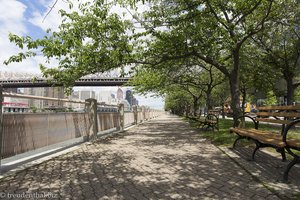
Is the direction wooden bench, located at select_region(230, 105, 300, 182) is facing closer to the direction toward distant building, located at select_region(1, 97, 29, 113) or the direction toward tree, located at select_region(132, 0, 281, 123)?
the distant building

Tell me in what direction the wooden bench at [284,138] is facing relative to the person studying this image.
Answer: facing the viewer and to the left of the viewer

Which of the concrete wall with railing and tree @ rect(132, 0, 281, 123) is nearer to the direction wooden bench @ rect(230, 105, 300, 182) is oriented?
the concrete wall with railing

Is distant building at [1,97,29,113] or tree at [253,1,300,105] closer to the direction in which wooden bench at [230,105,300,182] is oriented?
the distant building

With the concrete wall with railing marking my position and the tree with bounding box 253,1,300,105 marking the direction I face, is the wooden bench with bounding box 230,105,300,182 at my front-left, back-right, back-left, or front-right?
front-right

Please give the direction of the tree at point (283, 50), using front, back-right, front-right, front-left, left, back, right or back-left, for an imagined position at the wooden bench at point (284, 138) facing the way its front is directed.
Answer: back-right

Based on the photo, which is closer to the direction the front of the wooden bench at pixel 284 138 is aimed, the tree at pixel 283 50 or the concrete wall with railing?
the concrete wall with railing

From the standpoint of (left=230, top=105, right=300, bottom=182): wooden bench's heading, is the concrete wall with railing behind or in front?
in front
